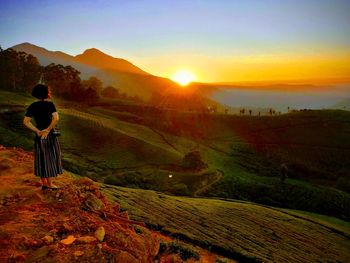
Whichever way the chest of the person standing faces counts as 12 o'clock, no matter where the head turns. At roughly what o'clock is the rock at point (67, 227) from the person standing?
The rock is roughly at 4 o'clock from the person standing.

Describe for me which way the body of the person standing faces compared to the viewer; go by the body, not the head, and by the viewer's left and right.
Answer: facing away from the viewer and to the right of the viewer

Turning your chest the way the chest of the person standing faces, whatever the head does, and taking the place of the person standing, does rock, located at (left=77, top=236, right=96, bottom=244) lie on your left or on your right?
on your right

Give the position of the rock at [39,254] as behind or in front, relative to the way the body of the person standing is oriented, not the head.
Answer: behind

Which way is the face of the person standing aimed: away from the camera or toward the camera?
away from the camera

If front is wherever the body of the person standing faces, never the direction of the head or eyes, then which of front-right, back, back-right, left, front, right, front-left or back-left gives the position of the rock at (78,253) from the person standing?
back-right

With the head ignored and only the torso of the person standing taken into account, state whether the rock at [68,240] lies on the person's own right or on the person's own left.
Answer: on the person's own right

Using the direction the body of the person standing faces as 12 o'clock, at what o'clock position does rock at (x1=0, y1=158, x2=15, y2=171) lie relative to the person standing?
The rock is roughly at 10 o'clock from the person standing.
